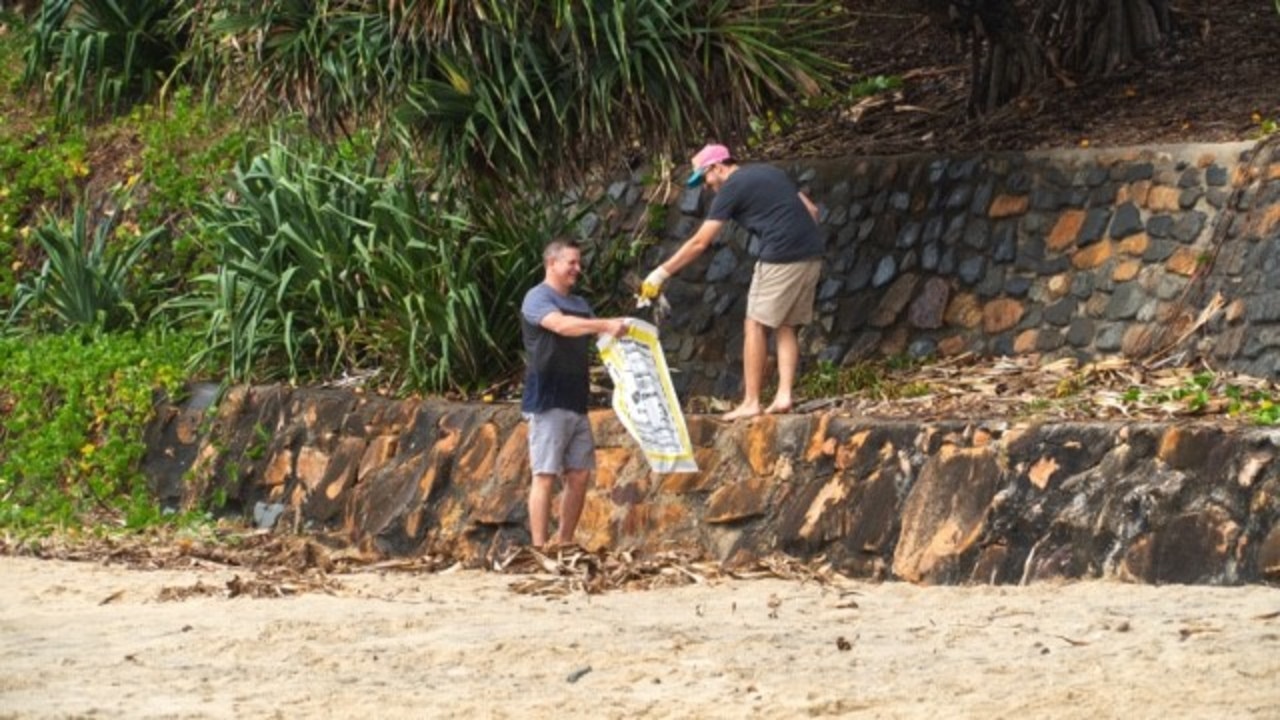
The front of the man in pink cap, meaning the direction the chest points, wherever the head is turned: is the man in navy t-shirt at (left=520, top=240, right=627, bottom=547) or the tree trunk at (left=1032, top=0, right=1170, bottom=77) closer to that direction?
the man in navy t-shirt

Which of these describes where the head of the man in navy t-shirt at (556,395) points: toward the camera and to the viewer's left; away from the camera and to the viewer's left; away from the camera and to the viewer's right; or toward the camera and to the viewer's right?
toward the camera and to the viewer's right

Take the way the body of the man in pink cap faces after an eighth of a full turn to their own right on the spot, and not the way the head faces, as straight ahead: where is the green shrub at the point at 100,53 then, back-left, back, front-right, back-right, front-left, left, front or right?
front

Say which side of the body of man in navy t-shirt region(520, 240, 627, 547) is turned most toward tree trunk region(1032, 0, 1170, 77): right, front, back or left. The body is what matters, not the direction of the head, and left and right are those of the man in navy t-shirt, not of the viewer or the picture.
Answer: left

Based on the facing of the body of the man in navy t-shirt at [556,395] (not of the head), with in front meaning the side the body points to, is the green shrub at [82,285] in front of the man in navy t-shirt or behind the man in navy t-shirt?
behind

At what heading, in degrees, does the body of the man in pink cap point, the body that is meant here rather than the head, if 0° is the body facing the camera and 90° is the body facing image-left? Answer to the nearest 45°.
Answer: approximately 90°

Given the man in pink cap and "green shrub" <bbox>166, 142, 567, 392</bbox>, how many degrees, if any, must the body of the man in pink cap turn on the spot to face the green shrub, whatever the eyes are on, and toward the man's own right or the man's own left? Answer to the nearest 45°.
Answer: approximately 45° to the man's own right

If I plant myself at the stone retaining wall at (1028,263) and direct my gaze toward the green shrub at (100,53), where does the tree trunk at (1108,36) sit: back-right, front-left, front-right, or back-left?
front-right

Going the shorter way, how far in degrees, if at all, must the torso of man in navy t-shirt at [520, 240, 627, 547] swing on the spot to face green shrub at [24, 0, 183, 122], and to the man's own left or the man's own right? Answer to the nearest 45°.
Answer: approximately 180°

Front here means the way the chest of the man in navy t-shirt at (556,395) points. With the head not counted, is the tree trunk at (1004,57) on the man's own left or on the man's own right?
on the man's own left

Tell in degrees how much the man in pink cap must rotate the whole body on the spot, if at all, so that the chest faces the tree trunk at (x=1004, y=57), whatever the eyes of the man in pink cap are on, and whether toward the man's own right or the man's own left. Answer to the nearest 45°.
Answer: approximately 135° to the man's own right

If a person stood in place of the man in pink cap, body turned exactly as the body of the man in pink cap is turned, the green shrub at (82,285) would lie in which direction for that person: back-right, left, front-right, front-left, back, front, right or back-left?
front-right

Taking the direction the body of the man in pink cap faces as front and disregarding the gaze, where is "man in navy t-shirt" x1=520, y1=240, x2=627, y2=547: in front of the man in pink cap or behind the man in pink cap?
in front

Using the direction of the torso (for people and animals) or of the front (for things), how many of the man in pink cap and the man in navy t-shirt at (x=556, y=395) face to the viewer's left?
1
